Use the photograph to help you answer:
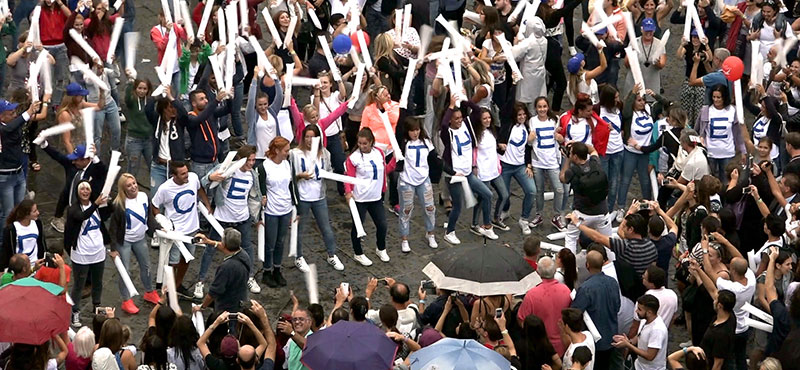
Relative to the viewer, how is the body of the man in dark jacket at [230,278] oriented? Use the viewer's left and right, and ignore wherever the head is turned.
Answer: facing away from the viewer and to the left of the viewer

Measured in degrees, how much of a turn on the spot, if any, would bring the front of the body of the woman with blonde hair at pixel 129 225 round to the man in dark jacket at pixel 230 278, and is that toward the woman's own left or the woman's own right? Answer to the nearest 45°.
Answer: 0° — they already face them

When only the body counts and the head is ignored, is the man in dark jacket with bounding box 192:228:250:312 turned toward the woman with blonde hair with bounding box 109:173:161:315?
yes

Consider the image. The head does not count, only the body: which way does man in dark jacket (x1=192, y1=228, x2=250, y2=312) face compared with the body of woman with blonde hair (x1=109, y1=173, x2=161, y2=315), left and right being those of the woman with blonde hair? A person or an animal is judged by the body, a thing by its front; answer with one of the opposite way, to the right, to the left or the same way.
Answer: the opposite way

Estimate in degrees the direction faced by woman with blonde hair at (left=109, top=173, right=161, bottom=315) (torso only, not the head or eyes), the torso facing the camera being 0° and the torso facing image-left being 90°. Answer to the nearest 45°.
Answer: approximately 315°
